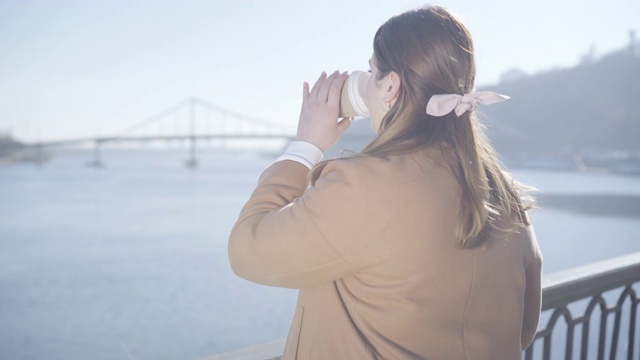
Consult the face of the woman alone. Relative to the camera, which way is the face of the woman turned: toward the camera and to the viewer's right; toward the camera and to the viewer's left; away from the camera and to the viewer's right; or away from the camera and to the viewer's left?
away from the camera and to the viewer's left

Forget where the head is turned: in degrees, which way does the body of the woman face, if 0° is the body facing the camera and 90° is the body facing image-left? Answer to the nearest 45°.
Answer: approximately 135°
